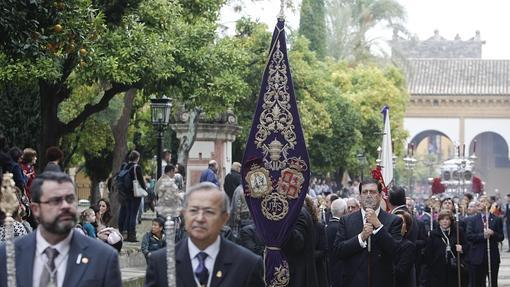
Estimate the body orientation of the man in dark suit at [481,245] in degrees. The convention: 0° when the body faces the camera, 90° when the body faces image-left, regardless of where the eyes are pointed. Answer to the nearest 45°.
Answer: approximately 0°

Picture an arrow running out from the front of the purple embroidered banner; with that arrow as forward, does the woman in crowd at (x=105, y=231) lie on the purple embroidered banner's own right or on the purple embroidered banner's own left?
on the purple embroidered banner's own right

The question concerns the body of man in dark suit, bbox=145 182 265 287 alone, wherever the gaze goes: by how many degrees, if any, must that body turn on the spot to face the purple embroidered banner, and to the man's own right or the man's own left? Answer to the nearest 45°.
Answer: approximately 180°

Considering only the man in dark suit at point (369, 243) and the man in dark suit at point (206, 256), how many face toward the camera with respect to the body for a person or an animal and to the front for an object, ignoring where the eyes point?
2

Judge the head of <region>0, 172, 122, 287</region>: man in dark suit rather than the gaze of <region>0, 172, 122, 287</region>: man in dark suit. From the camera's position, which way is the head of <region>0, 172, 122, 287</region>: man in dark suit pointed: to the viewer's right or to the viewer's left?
to the viewer's right

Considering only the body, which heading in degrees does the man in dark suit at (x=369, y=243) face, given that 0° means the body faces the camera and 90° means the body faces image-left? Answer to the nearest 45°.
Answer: approximately 0°

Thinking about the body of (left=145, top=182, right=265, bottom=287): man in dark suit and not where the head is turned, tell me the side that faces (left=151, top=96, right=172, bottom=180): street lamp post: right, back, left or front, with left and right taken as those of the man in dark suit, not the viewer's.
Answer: back

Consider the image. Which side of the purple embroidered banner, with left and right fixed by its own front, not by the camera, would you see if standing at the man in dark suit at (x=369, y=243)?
left
